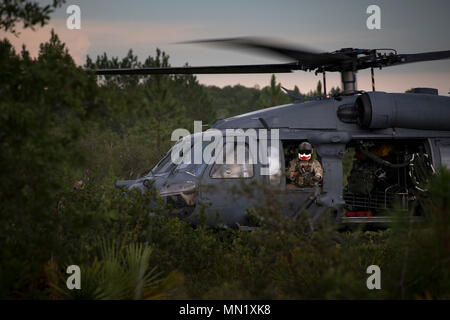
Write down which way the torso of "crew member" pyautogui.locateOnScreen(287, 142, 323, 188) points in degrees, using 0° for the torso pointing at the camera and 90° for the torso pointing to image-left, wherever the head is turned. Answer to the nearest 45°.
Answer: approximately 0°

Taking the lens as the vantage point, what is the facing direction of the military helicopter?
facing to the left of the viewer
